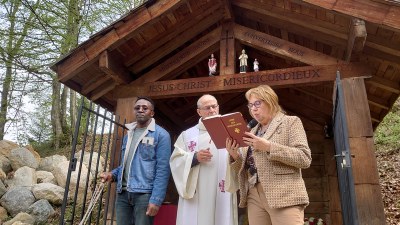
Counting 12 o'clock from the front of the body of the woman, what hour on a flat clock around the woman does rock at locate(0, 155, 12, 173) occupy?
The rock is roughly at 3 o'clock from the woman.

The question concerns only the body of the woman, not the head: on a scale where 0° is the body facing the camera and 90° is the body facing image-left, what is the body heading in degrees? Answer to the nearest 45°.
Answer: approximately 45°

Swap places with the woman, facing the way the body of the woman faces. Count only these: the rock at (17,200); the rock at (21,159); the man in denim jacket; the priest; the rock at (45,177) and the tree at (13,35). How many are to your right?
6

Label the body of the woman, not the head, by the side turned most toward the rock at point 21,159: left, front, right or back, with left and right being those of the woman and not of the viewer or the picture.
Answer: right

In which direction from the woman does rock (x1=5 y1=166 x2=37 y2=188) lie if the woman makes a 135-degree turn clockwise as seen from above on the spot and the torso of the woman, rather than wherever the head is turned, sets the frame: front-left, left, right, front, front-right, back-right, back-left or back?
front-left

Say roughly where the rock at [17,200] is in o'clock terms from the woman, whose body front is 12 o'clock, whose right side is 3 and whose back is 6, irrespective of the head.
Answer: The rock is roughly at 3 o'clock from the woman.

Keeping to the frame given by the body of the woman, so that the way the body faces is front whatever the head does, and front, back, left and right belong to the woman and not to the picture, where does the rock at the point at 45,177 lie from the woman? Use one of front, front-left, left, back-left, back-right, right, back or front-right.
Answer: right

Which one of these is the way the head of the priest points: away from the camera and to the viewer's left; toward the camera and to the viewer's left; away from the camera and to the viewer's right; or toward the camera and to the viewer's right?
toward the camera and to the viewer's right

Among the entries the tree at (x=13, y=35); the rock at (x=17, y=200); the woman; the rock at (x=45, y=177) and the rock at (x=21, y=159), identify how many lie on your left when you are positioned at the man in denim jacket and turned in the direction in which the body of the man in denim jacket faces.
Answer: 1

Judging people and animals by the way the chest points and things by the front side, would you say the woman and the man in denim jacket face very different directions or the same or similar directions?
same or similar directions

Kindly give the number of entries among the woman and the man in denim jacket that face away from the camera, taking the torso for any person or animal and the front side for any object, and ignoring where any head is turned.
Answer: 0

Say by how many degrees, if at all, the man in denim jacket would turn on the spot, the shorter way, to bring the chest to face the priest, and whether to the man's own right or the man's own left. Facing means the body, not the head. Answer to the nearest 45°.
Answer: approximately 135° to the man's own left

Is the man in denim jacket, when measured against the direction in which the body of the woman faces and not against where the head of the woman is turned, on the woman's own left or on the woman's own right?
on the woman's own right

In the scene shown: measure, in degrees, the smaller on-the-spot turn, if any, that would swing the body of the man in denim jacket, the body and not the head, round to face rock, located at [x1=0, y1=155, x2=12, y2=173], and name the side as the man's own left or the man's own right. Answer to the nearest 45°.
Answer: approximately 90° to the man's own right

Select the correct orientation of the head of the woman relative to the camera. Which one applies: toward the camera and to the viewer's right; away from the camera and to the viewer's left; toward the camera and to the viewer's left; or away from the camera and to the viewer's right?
toward the camera and to the viewer's left

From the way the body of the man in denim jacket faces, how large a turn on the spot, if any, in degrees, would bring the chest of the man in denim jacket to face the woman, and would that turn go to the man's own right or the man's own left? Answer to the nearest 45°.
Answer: approximately 90° to the man's own left

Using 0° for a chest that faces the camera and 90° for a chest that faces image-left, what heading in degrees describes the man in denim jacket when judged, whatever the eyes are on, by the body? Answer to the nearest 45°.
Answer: approximately 45°
